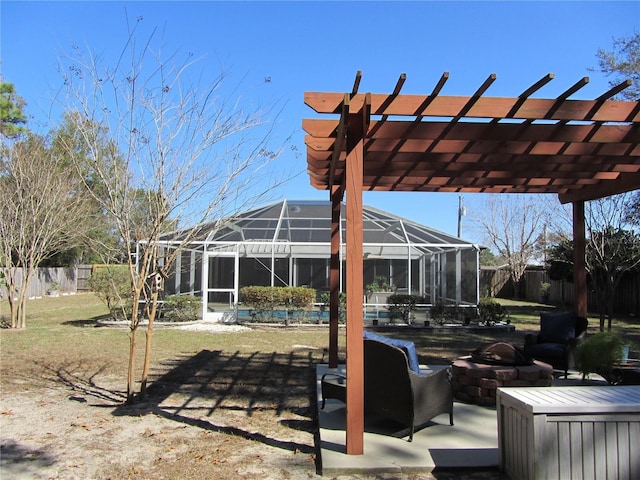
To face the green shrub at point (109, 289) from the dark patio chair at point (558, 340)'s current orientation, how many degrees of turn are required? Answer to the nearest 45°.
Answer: approximately 45° to its right

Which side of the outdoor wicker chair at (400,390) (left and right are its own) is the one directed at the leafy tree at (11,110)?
left

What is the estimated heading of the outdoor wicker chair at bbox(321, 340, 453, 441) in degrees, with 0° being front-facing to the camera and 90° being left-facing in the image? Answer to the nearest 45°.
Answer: approximately 225°

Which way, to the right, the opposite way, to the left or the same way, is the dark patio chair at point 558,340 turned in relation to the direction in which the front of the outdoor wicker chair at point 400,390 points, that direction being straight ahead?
the opposite way

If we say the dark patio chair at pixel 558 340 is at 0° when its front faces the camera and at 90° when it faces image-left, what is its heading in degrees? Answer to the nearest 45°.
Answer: approximately 45°

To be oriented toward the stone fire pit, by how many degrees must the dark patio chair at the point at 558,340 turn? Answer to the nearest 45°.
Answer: approximately 45° to its left

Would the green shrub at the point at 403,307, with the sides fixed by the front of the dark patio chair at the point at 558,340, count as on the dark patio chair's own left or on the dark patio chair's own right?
on the dark patio chair's own right

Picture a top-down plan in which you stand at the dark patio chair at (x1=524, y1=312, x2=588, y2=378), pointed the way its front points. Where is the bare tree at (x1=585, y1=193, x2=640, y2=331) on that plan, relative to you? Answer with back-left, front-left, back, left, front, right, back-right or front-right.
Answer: back-right

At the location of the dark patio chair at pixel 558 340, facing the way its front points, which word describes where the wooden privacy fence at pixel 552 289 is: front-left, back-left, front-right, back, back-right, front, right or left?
back-right

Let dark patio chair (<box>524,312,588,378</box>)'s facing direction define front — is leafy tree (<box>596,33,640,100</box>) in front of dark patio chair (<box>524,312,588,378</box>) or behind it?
behind
